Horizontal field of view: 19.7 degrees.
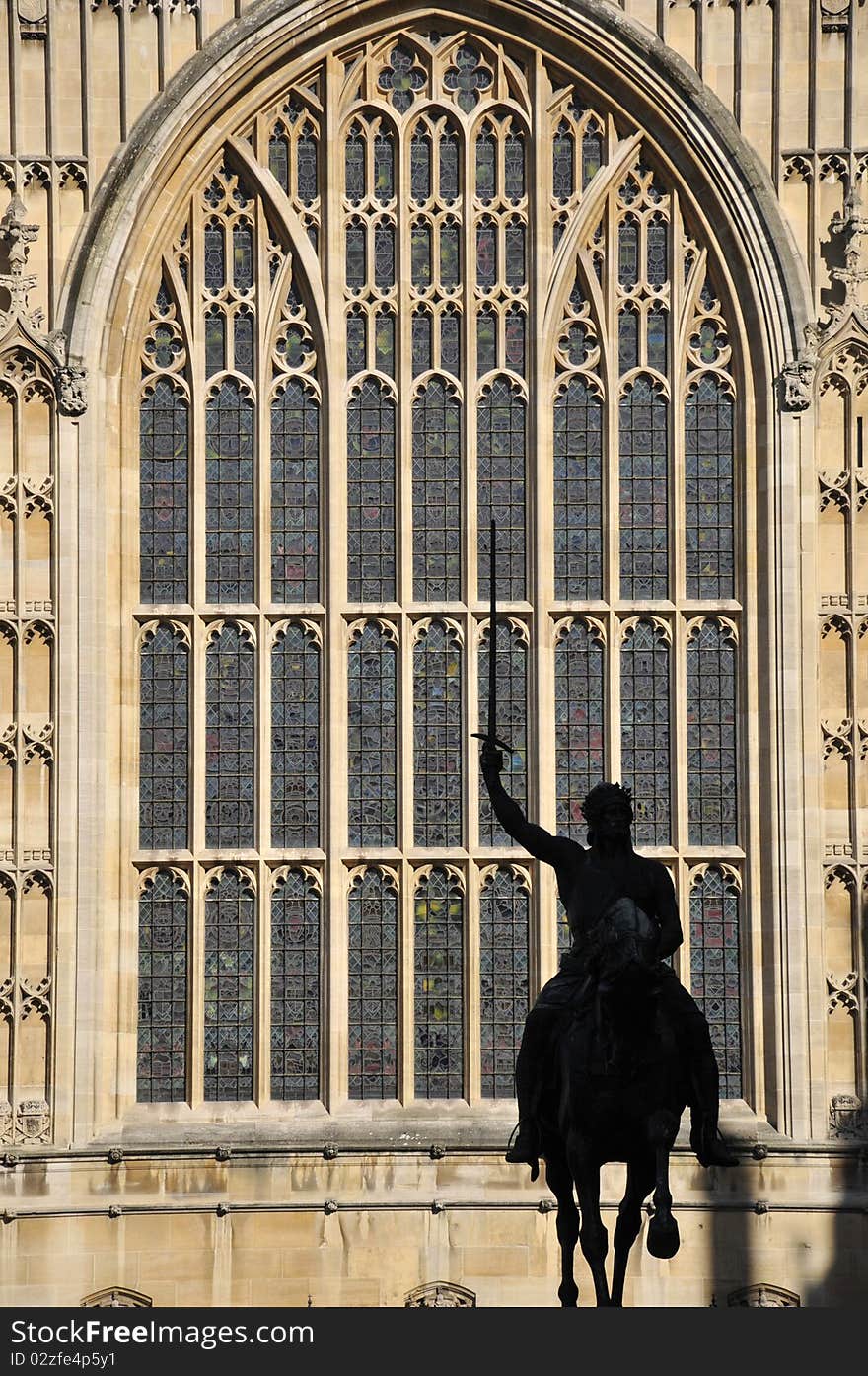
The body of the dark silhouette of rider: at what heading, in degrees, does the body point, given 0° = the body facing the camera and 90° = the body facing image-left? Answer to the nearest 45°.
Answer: approximately 0°
